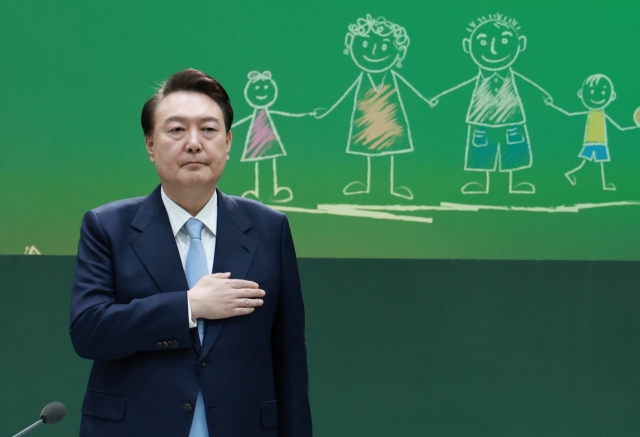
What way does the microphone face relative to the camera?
to the viewer's right

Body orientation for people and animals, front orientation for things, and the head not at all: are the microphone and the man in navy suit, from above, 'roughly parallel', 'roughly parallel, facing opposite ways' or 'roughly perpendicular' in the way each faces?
roughly perpendicular

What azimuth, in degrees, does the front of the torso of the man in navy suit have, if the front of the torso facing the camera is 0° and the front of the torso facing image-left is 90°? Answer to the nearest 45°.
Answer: approximately 0°

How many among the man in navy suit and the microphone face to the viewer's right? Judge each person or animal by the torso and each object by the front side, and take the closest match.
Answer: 1
